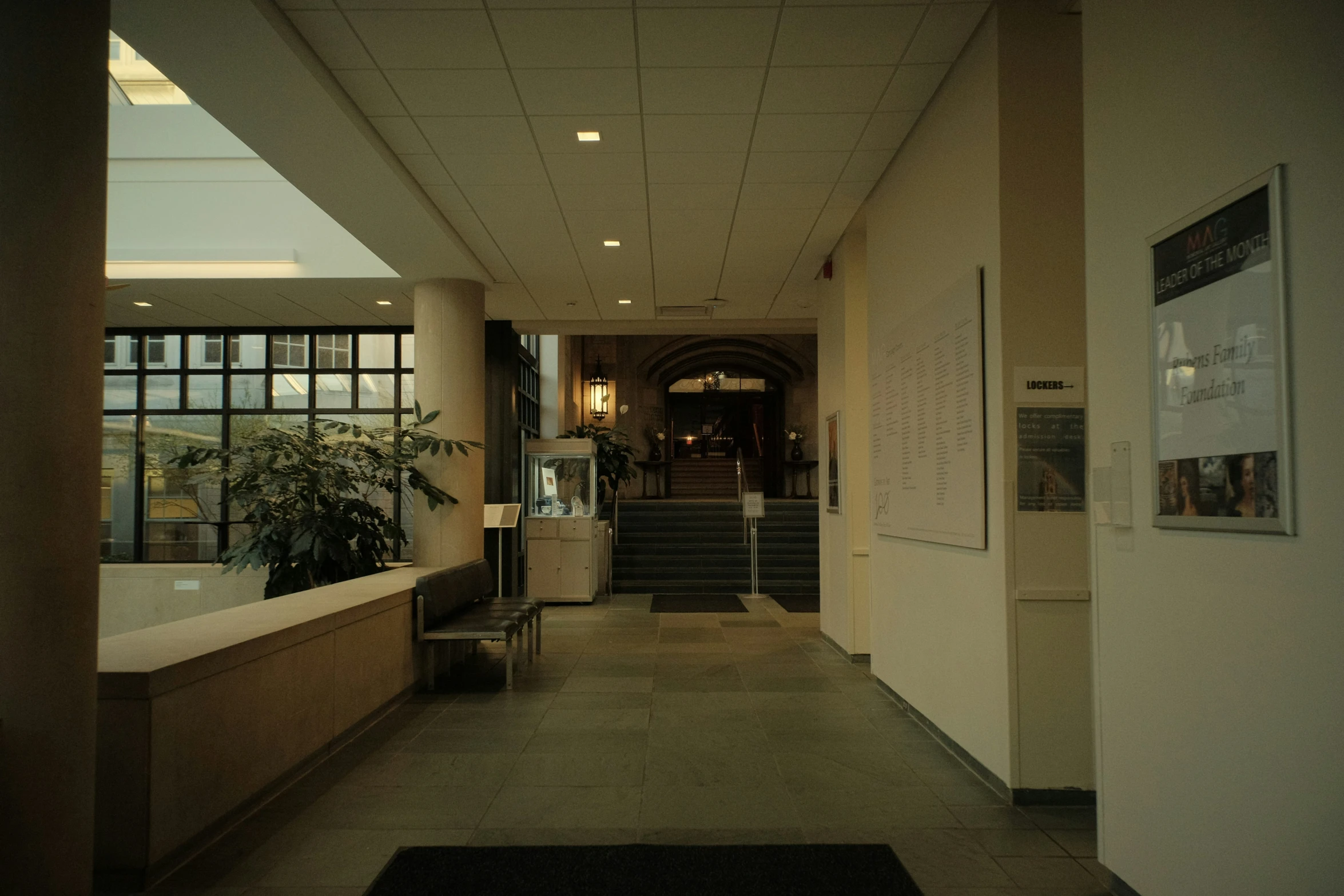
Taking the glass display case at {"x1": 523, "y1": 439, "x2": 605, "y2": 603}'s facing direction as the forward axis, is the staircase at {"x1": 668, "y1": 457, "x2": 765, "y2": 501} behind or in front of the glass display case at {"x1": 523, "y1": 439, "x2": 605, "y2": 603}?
behind

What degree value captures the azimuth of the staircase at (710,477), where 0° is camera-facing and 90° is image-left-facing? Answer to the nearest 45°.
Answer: approximately 0°

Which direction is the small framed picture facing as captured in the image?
to the viewer's left

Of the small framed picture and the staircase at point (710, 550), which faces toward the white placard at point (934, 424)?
the staircase

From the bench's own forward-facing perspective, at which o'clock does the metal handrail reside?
The metal handrail is roughly at 10 o'clock from the bench.

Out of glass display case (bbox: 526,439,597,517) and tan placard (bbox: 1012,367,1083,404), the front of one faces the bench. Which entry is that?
the glass display case
